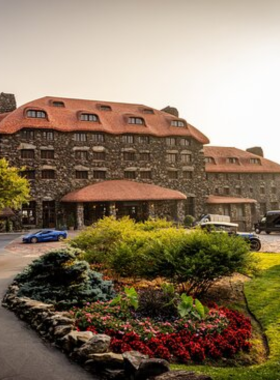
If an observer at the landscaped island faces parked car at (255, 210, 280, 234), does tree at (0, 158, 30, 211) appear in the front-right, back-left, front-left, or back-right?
front-left

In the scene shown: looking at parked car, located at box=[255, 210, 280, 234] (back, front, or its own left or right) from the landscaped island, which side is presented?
left

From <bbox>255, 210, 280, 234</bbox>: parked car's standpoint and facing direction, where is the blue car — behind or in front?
in front

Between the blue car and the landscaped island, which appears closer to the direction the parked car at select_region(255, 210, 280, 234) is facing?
the blue car

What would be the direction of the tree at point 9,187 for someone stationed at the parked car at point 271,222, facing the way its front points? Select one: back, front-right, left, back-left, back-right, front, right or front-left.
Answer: front-left

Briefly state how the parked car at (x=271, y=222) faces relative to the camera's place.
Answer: facing to the left of the viewer

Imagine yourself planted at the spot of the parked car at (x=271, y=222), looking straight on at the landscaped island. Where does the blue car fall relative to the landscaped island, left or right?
right
